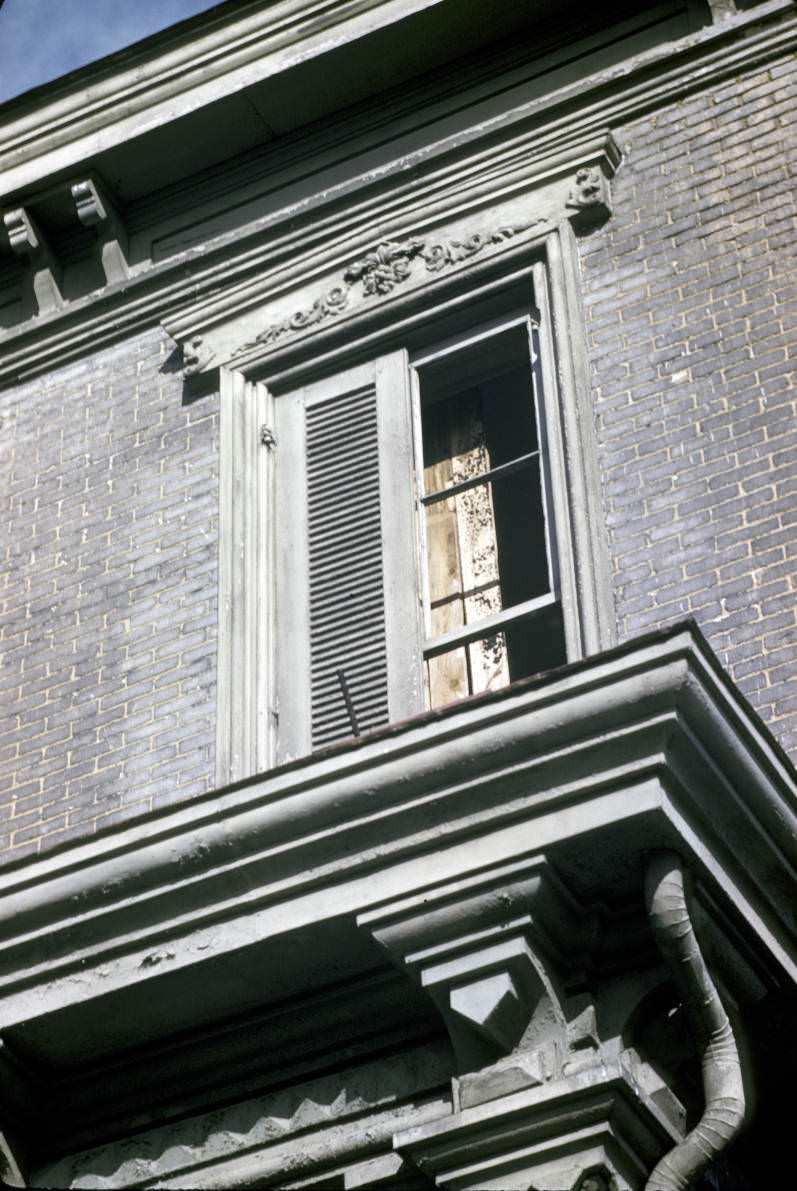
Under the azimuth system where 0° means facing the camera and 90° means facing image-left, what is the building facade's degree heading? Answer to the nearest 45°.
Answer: approximately 45°
